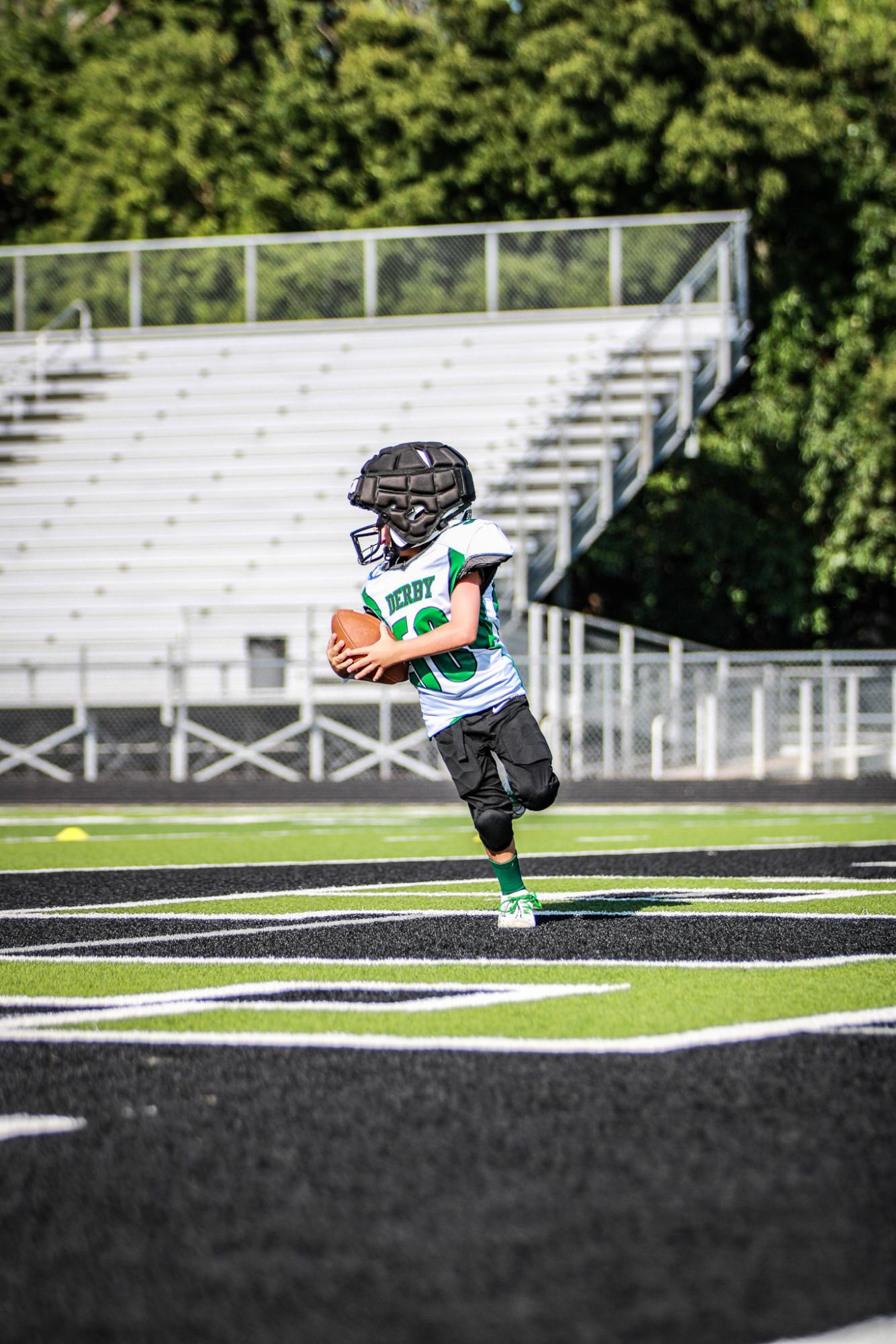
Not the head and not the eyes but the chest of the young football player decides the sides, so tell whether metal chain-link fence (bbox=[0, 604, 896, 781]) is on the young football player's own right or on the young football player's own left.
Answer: on the young football player's own right

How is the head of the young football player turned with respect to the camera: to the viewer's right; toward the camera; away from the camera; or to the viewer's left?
to the viewer's left

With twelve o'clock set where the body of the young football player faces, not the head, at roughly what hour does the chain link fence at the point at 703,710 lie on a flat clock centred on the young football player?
The chain link fence is roughly at 5 o'clock from the young football player.

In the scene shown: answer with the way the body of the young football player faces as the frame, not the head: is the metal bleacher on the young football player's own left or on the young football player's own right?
on the young football player's own right

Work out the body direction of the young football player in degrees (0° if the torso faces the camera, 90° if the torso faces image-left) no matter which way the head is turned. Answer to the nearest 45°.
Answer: approximately 45°

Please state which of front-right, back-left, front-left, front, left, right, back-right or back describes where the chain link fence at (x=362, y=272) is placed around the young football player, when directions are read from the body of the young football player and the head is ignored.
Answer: back-right

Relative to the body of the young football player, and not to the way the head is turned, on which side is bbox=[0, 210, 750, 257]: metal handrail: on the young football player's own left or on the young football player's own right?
on the young football player's own right

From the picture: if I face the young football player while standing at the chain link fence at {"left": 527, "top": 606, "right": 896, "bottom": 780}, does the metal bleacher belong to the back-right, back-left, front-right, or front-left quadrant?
back-right
